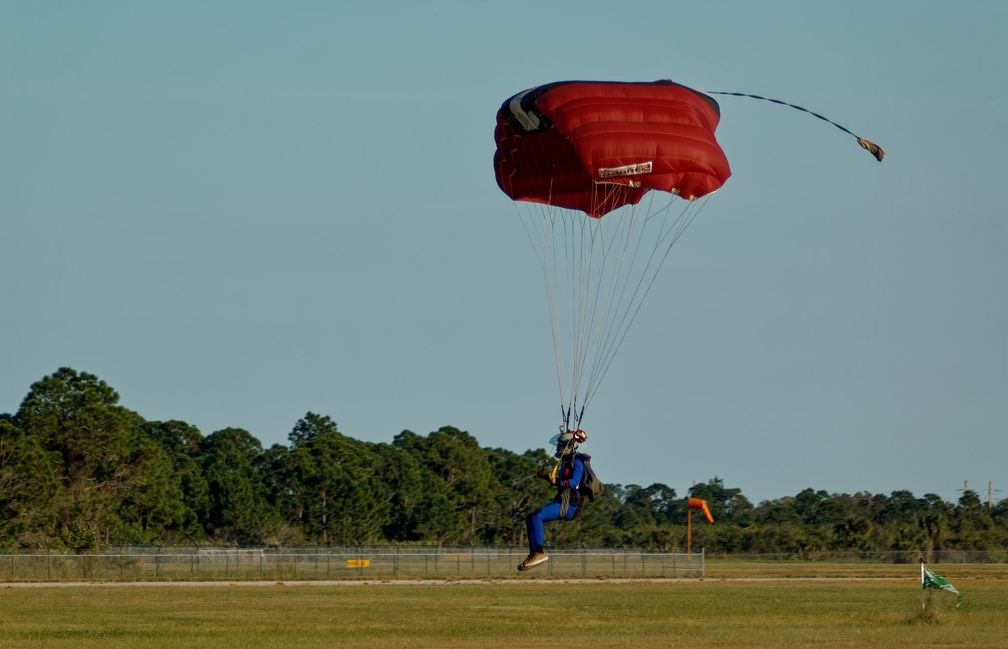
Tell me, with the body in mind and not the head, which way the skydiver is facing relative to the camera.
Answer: to the viewer's left
